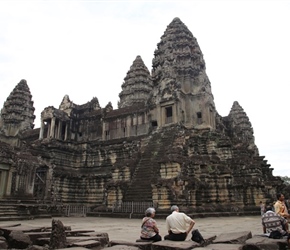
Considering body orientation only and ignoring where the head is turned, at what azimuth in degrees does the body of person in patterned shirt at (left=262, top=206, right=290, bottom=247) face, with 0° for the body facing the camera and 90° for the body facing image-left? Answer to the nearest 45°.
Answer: approximately 180°

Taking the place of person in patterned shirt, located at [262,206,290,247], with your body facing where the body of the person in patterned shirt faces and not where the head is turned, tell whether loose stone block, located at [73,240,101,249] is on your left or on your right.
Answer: on your left

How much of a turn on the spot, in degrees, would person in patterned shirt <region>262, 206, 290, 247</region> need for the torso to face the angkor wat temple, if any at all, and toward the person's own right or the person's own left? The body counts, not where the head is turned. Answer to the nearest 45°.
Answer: approximately 45° to the person's own left

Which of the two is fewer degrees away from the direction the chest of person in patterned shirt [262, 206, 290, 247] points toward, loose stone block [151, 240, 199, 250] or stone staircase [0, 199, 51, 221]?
the stone staircase

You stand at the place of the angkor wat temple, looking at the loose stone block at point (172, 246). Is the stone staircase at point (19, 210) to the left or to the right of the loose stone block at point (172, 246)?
right

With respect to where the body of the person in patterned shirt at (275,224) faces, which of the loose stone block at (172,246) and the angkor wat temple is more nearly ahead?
the angkor wat temple

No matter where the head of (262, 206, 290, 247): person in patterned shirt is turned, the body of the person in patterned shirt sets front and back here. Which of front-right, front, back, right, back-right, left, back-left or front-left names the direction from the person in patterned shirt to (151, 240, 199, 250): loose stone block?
back-left

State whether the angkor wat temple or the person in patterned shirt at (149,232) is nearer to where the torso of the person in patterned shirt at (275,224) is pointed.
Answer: the angkor wat temple
